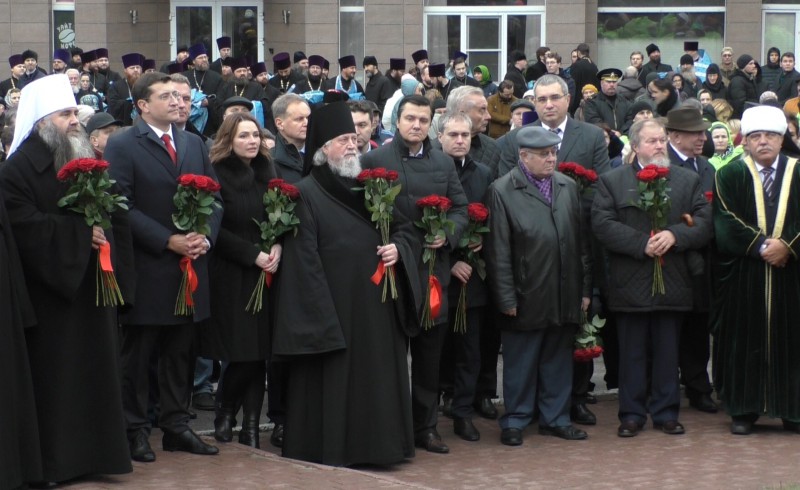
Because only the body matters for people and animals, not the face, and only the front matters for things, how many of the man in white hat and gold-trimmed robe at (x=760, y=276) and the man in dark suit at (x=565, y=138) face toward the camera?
2

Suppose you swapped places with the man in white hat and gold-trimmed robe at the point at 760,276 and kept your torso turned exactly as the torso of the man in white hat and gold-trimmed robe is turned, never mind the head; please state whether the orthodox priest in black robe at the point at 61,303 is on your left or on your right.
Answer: on your right

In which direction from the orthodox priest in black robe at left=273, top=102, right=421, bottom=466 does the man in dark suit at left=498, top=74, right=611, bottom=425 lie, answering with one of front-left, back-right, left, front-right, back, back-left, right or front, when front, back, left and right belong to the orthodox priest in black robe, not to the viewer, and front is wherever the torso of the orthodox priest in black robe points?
left

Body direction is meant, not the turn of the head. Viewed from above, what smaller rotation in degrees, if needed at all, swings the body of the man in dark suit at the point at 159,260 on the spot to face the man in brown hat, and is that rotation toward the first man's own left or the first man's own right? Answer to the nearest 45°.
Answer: approximately 45° to the first man's own left

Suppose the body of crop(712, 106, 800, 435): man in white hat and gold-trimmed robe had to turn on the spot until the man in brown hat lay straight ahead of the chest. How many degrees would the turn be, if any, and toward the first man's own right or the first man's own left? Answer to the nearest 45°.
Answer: approximately 135° to the first man's own right

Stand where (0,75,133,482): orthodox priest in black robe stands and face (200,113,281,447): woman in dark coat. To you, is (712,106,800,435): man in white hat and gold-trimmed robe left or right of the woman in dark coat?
right

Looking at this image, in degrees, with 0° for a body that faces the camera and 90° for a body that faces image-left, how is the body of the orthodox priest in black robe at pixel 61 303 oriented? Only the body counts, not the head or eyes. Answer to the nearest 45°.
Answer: approximately 315°

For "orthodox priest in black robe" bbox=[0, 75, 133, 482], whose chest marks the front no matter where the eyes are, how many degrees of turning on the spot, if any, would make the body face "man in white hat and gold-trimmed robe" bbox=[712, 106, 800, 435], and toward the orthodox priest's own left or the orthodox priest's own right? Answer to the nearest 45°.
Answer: approximately 45° to the orthodox priest's own left

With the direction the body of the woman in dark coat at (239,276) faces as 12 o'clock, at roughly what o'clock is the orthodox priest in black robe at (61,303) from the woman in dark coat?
The orthodox priest in black robe is roughly at 3 o'clock from the woman in dark coat.

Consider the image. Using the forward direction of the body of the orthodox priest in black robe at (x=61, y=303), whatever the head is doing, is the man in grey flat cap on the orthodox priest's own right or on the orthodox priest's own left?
on the orthodox priest's own left

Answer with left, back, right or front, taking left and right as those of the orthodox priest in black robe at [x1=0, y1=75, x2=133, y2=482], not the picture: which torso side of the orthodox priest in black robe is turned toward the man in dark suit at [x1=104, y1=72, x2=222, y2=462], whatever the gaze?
left

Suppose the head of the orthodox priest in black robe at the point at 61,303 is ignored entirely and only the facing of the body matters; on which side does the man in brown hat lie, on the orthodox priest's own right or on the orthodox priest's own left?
on the orthodox priest's own left
